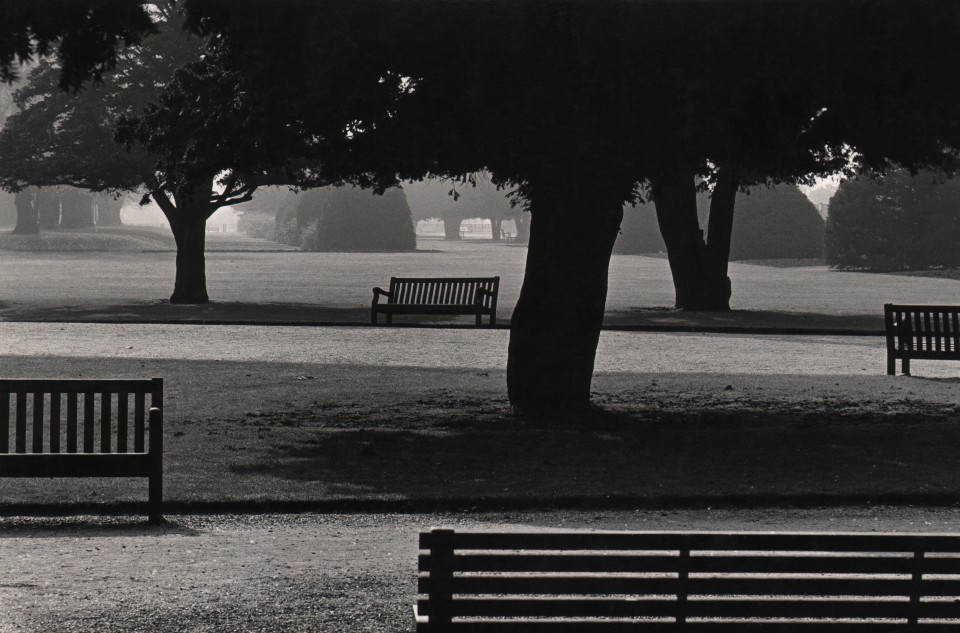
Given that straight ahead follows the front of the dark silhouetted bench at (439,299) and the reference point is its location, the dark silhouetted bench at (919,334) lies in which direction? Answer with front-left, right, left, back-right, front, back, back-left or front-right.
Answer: left

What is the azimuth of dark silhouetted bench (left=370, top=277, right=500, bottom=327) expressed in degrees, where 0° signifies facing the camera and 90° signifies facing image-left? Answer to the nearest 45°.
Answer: approximately 45°

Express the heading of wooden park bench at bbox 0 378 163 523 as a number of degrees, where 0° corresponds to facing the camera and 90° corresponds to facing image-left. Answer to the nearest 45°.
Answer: approximately 0°

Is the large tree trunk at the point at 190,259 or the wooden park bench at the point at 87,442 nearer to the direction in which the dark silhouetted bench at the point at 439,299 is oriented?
the wooden park bench

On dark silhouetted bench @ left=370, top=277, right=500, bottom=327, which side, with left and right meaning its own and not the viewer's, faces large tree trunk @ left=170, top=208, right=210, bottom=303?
right

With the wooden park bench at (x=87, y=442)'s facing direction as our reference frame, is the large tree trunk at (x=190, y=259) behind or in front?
behind

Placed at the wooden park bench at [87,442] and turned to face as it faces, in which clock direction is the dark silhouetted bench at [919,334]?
The dark silhouetted bench is roughly at 8 o'clock from the wooden park bench.

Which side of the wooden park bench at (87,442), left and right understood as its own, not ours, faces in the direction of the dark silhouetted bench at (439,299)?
back

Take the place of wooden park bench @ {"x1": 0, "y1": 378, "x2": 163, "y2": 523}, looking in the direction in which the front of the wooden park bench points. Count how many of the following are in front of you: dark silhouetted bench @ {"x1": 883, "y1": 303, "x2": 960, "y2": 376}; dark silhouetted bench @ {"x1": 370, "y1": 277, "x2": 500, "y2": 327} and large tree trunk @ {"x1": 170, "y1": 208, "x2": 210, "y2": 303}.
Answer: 0

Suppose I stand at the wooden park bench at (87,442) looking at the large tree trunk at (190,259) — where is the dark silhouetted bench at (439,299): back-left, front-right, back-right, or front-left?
front-right

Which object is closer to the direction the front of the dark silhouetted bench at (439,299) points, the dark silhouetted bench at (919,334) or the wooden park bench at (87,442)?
the wooden park bench

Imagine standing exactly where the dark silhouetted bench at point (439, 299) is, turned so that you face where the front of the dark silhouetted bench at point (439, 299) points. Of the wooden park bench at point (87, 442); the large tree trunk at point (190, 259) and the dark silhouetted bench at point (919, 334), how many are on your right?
1
